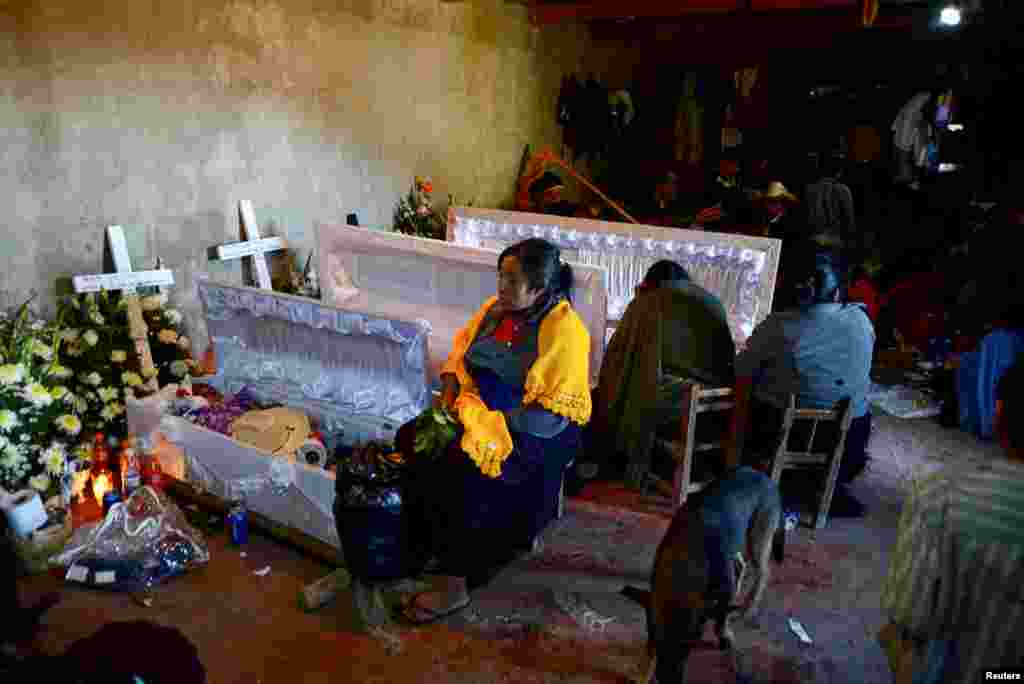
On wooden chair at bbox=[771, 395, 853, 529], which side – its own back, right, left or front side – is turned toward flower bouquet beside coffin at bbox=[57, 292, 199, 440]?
left

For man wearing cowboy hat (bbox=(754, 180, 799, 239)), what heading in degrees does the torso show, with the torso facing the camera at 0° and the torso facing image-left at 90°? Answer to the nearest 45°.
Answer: approximately 45°

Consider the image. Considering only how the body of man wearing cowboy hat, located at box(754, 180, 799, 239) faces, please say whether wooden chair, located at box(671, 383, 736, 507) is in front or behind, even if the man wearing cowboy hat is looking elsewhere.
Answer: in front

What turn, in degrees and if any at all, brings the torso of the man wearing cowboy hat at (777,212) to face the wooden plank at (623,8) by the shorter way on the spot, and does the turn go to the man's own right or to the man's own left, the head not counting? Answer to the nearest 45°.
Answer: approximately 90° to the man's own right

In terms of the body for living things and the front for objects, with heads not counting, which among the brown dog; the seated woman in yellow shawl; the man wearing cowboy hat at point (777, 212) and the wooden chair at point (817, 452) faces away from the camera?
the wooden chair

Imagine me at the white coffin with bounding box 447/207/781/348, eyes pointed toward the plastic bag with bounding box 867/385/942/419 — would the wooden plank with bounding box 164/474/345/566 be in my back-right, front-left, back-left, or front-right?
back-right

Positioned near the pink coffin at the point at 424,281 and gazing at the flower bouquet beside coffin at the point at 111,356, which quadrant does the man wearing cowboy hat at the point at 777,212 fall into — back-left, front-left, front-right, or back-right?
back-right

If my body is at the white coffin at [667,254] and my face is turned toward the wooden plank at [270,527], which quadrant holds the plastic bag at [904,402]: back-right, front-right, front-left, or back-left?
back-left

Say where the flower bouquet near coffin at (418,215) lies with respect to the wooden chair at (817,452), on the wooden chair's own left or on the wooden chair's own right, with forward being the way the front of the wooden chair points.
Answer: on the wooden chair's own left

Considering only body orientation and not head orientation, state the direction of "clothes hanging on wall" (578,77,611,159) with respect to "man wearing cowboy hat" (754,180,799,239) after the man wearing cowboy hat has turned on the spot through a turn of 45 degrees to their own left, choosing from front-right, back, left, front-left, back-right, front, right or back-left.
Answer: back-right

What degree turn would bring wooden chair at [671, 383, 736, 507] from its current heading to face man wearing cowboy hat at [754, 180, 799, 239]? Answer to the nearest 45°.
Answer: approximately 45° to its right

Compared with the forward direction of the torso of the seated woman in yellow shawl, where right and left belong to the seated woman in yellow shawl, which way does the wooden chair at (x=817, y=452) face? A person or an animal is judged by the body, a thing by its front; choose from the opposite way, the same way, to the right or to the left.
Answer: the opposite way

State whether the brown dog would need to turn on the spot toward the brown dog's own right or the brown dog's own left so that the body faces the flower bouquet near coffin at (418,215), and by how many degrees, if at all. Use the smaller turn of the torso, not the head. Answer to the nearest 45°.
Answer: approximately 90° to the brown dog's own right

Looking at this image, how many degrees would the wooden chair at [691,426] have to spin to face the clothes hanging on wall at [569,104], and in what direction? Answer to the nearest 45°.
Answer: approximately 45° to its right

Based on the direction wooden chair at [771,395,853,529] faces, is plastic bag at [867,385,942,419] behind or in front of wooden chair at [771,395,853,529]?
in front

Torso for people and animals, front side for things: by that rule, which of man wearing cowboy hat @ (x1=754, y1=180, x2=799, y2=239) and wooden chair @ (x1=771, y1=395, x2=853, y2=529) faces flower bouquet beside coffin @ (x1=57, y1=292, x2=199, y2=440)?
the man wearing cowboy hat

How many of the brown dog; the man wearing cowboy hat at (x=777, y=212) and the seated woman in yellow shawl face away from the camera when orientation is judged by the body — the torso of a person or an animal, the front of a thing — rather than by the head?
0

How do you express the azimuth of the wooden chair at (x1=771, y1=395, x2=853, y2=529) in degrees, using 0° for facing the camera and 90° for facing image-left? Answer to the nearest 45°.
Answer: approximately 180°
